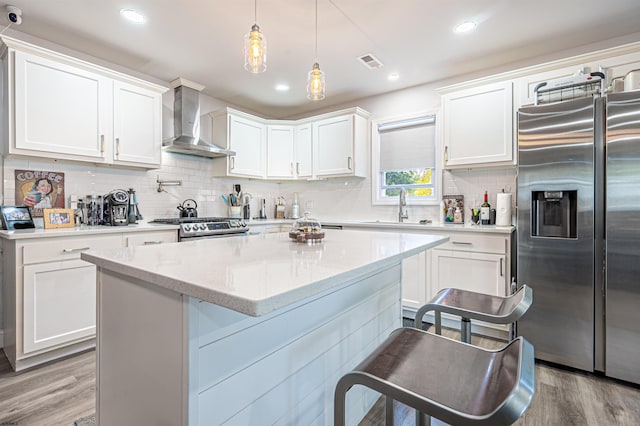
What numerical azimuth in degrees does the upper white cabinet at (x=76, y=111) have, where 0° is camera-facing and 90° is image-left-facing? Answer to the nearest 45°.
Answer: approximately 315°

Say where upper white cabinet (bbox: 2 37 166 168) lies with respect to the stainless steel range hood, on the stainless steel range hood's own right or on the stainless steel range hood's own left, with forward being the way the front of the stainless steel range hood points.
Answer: on the stainless steel range hood's own right

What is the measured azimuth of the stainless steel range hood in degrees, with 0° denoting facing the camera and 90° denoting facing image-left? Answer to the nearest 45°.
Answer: approximately 315°

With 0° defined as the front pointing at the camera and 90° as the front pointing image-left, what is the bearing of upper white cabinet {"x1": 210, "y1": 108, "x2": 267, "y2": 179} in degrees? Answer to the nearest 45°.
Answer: approximately 315°

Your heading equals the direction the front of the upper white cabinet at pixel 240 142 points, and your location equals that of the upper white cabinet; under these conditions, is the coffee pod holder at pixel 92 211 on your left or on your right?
on your right

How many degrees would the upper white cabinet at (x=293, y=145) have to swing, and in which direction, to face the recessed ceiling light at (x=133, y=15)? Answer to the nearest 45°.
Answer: approximately 45° to its right

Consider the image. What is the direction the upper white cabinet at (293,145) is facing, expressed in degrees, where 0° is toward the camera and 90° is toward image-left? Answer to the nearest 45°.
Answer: approximately 0°
